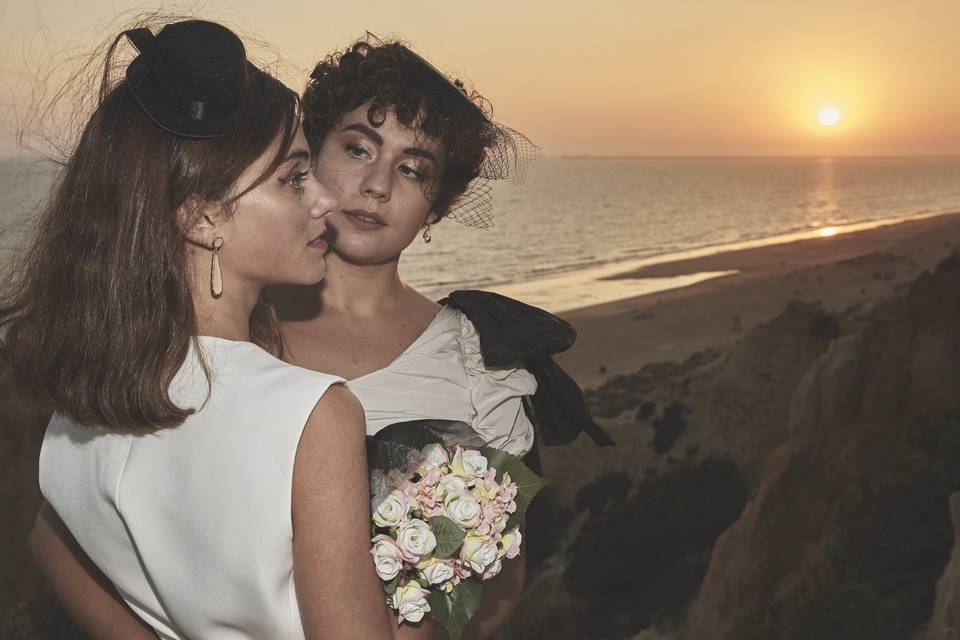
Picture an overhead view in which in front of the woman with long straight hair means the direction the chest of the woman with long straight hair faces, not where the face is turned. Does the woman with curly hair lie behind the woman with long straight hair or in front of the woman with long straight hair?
in front

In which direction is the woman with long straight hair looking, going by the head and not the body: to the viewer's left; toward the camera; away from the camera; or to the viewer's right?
to the viewer's right

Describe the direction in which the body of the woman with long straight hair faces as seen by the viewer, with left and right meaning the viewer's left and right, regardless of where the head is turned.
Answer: facing away from the viewer and to the right of the viewer
